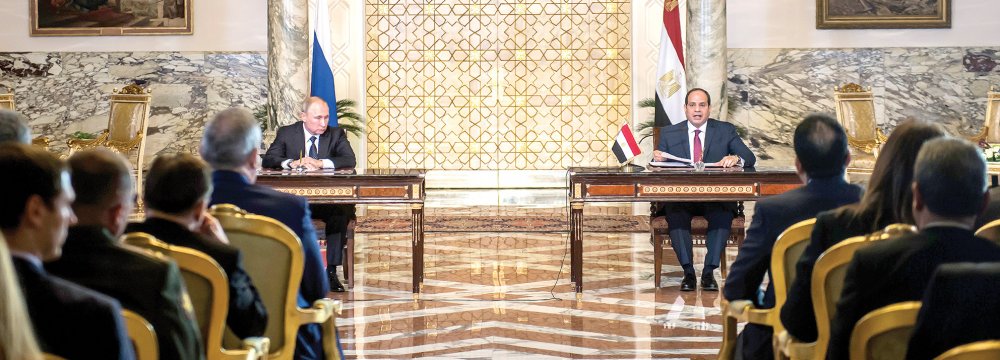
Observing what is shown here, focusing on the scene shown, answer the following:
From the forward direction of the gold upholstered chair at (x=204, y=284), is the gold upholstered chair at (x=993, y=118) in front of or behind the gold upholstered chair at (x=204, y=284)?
in front

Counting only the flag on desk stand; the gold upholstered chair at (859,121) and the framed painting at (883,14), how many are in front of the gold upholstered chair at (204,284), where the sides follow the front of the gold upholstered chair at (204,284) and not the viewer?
3

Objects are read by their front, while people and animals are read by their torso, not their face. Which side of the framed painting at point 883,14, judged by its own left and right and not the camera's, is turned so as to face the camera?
front

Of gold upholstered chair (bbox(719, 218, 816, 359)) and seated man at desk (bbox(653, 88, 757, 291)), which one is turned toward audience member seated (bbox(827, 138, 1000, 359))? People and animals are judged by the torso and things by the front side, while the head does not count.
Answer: the seated man at desk

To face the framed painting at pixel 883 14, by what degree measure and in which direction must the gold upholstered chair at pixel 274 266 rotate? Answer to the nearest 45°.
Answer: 0° — it already faces it

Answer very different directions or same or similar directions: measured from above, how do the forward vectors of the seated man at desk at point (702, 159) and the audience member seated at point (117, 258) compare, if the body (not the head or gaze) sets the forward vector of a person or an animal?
very different directions

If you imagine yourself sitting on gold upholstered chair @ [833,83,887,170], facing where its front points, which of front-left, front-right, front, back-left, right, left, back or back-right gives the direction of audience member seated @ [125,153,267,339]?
front-right

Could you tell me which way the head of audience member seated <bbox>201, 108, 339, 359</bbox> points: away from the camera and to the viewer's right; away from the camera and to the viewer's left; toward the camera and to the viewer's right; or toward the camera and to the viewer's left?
away from the camera and to the viewer's right

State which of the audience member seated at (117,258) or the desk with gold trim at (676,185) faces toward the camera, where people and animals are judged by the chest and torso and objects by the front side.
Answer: the desk with gold trim

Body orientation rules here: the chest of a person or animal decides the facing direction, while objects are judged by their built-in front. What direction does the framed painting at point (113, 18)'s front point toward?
toward the camera

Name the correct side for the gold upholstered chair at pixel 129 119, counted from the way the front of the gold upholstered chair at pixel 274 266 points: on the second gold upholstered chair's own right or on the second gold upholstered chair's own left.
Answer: on the second gold upholstered chair's own left

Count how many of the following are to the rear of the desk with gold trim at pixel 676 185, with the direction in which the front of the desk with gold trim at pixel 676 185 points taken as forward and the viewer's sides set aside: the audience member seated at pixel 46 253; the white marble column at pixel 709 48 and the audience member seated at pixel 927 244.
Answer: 1

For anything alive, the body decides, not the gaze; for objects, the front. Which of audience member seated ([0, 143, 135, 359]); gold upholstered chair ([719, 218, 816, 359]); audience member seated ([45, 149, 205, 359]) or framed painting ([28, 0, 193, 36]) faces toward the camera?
the framed painting

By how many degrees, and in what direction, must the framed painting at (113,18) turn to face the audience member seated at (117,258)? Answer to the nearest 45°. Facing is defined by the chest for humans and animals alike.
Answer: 0° — it already faces them

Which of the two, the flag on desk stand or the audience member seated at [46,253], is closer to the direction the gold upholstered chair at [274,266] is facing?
the flag on desk stand

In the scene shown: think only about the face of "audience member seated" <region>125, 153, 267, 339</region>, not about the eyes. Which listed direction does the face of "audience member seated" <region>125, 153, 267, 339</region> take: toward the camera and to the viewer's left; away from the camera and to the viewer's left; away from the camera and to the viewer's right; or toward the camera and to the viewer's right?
away from the camera and to the viewer's right

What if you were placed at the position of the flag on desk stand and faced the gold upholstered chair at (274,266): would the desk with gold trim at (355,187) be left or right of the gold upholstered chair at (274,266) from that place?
right

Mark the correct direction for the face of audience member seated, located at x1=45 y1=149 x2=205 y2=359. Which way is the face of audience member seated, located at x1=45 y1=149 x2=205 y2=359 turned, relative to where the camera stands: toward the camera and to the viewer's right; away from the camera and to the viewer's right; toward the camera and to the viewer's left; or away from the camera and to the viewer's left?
away from the camera and to the viewer's right

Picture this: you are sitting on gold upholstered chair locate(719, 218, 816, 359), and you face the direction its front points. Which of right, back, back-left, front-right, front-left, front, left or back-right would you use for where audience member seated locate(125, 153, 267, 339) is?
left

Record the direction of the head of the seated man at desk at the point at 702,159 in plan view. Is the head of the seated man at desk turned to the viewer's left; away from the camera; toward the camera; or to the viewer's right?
toward the camera
